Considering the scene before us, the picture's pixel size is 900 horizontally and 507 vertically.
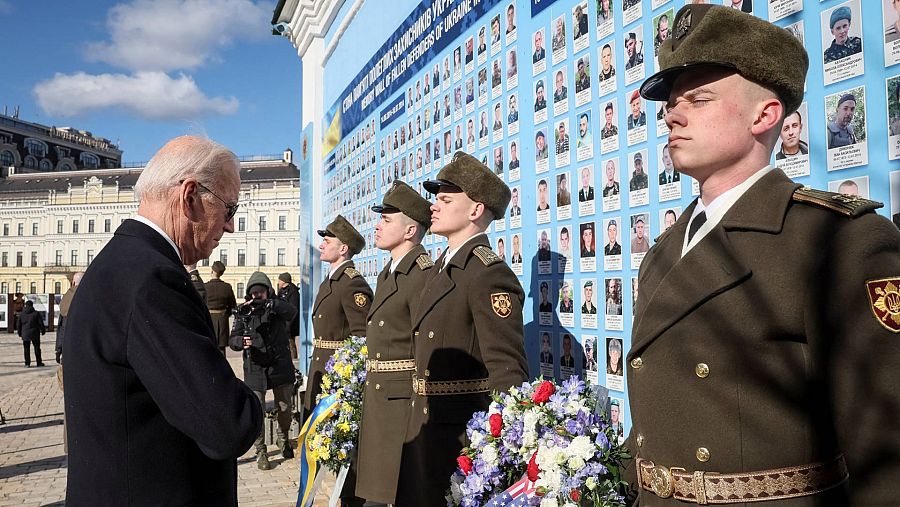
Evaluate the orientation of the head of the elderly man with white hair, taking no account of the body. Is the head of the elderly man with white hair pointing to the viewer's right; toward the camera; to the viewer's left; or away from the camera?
to the viewer's right

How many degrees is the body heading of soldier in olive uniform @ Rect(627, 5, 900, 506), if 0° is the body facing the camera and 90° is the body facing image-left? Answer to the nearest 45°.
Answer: approximately 45°

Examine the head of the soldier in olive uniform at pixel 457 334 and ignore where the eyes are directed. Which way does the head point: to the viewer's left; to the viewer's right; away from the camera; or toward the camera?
to the viewer's left

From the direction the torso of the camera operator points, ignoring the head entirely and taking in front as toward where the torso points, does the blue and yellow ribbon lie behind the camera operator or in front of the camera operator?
in front

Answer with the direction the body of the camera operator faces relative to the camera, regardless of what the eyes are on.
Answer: toward the camera

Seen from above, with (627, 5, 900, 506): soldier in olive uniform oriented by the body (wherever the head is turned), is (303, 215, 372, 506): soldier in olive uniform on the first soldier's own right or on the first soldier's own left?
on the first soldier's own right

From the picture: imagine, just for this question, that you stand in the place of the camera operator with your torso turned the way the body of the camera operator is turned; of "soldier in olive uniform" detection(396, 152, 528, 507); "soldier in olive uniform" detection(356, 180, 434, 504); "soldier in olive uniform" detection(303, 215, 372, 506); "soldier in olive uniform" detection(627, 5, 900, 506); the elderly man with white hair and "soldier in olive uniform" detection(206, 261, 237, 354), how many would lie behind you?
1

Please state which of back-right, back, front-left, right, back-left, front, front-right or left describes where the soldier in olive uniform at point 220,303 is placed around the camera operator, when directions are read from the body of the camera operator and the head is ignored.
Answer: back

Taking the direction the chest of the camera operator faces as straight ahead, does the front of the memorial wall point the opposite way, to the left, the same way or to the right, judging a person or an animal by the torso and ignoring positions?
to the right

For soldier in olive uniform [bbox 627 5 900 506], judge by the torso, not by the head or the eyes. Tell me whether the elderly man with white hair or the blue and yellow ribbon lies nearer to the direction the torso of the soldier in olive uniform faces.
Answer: the elderly man with white hair

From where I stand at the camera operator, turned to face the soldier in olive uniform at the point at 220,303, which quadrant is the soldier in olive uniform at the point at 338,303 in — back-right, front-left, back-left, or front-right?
back-right

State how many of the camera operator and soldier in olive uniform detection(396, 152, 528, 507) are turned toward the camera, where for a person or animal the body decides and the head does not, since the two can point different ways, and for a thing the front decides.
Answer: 1

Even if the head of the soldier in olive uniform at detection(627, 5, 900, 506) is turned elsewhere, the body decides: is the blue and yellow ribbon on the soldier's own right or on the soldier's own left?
on the soldier's own right

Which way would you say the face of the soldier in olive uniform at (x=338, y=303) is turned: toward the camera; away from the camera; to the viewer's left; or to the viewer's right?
to the viewer's left
